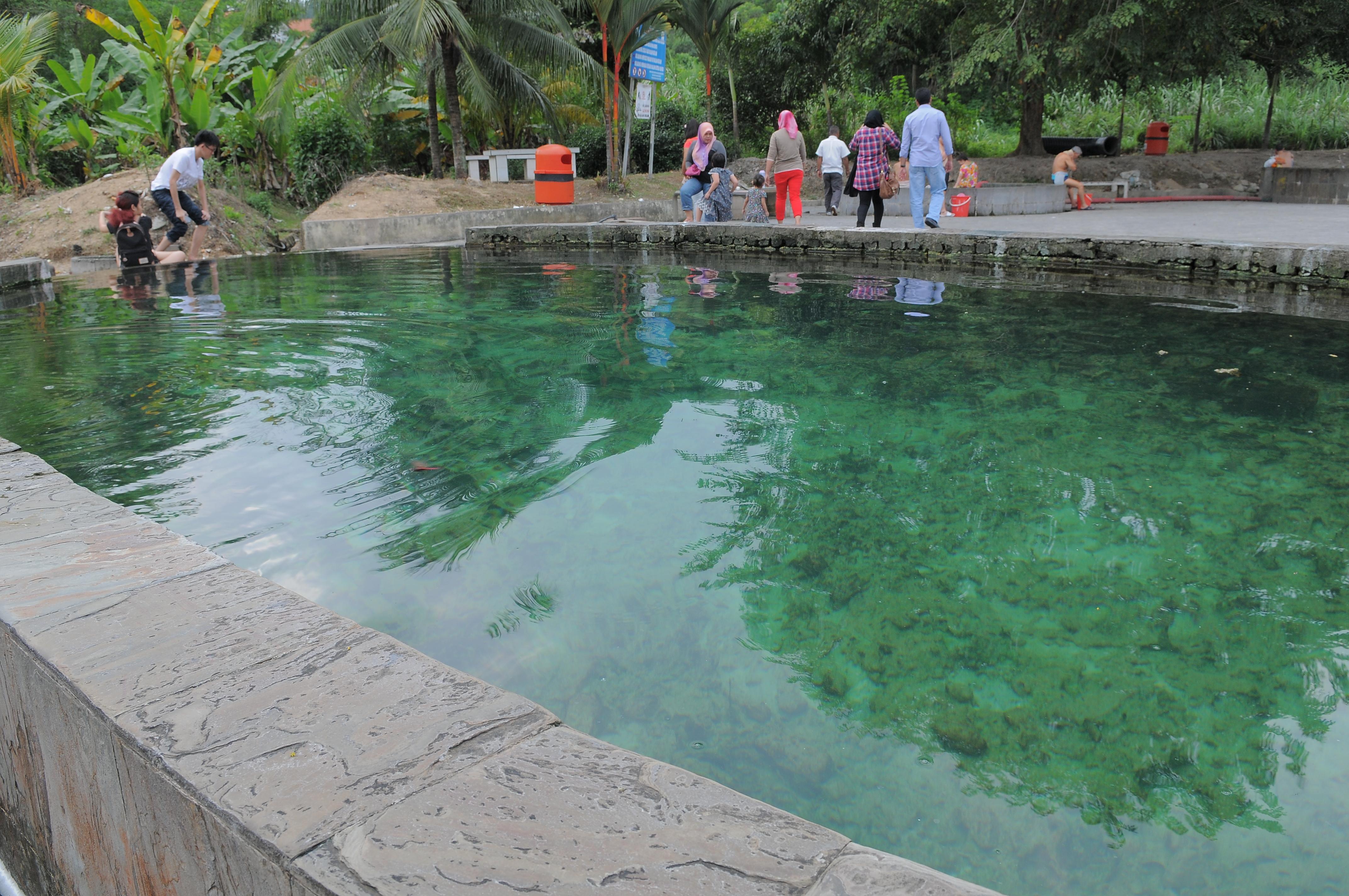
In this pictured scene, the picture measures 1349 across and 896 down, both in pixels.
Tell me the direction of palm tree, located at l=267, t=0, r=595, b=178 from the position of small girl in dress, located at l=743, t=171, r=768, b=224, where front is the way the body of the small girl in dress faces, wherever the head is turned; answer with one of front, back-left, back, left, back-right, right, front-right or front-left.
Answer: front-left

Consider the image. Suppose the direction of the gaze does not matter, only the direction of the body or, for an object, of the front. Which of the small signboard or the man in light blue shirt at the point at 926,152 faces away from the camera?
the man in light blue shirt

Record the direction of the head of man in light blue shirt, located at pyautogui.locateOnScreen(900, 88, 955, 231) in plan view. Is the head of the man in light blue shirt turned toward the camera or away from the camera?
away from the camera

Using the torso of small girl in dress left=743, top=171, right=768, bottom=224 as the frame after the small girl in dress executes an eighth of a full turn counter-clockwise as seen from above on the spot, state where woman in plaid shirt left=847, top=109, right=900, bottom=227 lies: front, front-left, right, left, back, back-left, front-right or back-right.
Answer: back

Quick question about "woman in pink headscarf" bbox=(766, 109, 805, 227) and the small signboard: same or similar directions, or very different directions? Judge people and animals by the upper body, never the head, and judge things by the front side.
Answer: very different directions

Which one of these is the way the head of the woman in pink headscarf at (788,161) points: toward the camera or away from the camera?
away from the camera

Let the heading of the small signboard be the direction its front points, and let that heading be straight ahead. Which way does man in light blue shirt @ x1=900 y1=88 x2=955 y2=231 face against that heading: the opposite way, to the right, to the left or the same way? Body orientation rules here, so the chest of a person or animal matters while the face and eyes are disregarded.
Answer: the opposite way

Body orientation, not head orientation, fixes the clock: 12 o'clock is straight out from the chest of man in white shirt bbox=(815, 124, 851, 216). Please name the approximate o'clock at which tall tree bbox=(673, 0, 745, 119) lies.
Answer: The tall tree is roughly at 11 o'clock from the man in white shirt.

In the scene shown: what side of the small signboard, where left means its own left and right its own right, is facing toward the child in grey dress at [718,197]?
front

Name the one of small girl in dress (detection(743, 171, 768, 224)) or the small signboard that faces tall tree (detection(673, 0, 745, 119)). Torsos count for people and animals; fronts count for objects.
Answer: the small girl in dress

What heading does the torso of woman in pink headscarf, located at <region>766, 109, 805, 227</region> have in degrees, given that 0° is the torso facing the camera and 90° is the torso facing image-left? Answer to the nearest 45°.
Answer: approximately 180°

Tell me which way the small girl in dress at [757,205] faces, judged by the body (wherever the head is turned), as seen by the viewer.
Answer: away from the camera
